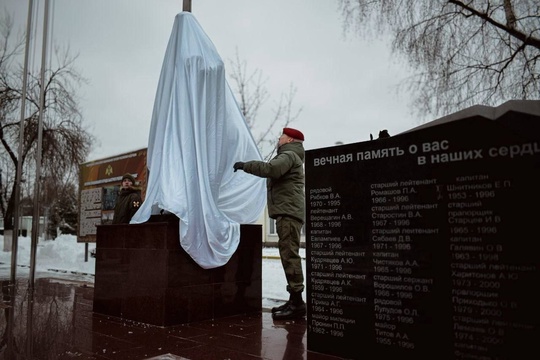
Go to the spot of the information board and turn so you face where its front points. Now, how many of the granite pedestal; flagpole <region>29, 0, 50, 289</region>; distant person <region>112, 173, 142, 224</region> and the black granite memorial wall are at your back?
0

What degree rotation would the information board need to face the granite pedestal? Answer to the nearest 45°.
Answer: approximately 45° to its left

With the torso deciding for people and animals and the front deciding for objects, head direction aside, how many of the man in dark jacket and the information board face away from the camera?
0

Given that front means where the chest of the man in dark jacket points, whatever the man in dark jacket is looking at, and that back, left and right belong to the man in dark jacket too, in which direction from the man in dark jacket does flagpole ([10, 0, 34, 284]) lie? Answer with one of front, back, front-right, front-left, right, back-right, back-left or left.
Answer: front-right

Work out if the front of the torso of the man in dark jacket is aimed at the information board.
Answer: no

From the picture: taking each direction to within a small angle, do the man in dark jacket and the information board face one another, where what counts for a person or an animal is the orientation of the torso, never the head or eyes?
no

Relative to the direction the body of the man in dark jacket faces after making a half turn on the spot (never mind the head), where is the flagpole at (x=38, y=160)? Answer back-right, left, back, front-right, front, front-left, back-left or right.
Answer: back-left

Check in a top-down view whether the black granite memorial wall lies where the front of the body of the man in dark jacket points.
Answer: no
